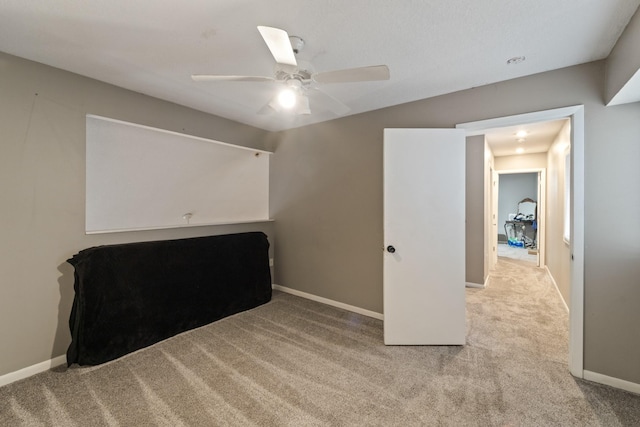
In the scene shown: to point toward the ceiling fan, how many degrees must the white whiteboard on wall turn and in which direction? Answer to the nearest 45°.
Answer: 0° — it already faces it

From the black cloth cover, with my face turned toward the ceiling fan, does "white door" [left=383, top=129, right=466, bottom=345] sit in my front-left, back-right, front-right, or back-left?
front-left

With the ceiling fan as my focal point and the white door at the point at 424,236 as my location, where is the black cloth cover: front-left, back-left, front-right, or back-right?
front-right

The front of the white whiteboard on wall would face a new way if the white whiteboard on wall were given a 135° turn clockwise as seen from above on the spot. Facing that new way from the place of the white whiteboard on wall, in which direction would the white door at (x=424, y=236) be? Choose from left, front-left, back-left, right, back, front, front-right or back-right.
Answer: back-left

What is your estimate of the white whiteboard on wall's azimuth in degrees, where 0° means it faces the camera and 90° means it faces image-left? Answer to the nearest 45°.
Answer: approximately 315°
